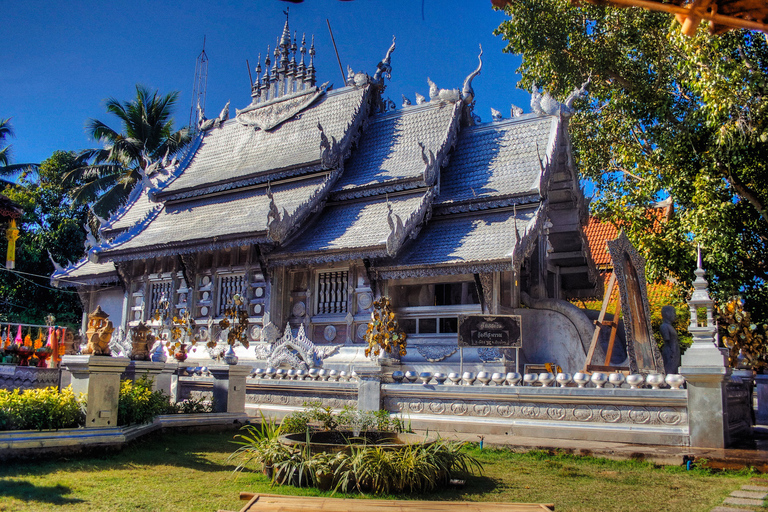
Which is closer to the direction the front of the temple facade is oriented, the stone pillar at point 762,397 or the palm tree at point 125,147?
the stone pillar

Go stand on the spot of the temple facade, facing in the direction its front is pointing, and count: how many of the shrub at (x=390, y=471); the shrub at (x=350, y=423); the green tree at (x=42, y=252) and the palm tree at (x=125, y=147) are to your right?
2

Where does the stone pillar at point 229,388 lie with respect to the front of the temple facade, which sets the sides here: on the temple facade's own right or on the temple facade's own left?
on the temple facade's own right
